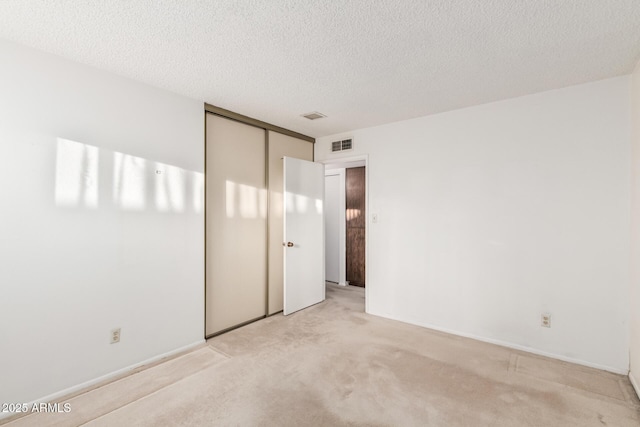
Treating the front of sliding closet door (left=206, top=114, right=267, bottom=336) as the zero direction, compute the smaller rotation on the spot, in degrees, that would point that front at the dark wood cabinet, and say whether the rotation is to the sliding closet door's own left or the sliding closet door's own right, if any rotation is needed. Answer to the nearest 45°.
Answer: approximately 90° to the sliding closet door's own left

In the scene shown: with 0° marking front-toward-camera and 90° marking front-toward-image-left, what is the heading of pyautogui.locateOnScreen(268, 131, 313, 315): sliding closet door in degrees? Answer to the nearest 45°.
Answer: approximately 315°

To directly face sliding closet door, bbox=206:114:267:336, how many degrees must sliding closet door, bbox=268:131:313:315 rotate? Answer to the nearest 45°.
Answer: approximately 90° to its right

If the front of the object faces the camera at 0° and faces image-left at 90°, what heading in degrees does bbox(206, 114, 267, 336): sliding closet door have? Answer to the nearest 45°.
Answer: approximately 315°

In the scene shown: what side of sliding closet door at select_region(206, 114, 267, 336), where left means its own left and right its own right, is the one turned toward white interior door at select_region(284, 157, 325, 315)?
left
